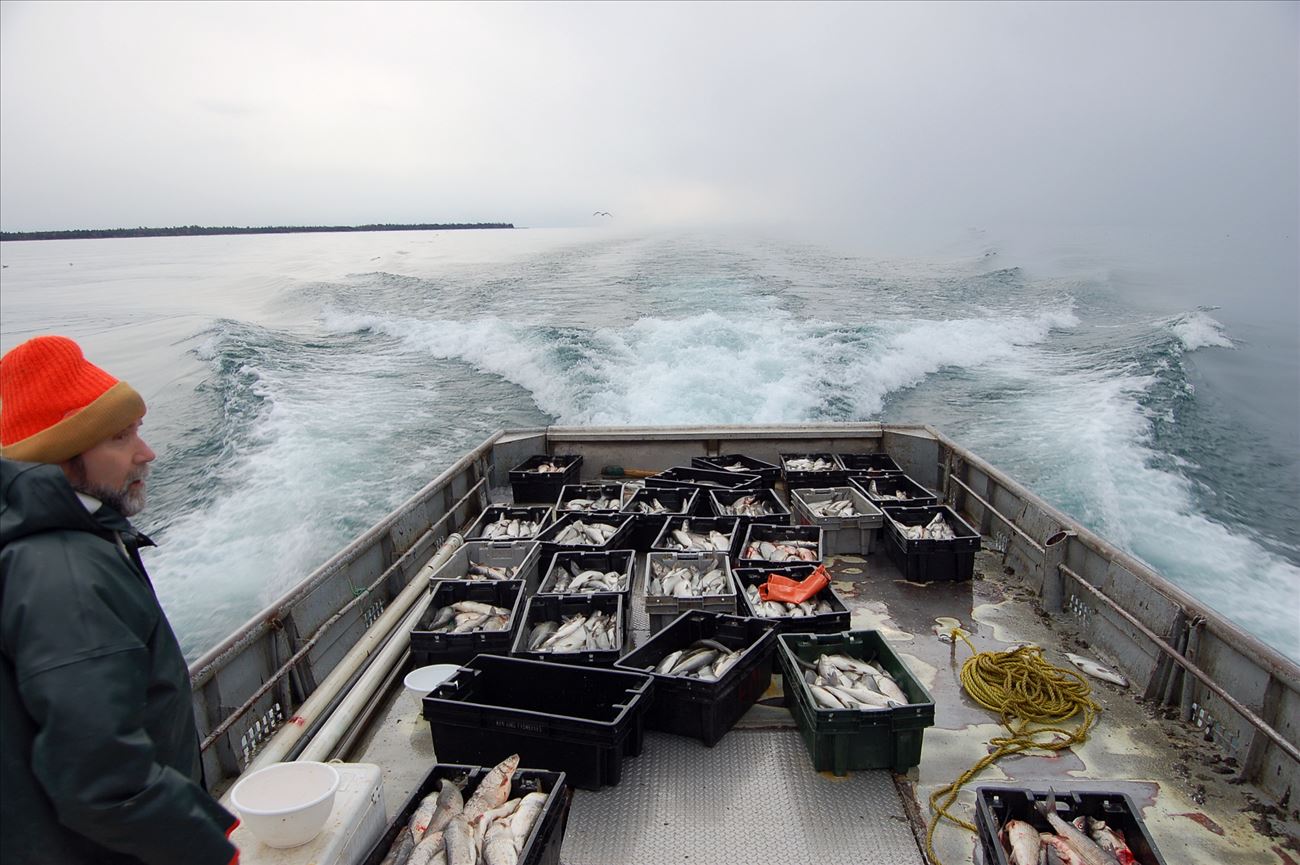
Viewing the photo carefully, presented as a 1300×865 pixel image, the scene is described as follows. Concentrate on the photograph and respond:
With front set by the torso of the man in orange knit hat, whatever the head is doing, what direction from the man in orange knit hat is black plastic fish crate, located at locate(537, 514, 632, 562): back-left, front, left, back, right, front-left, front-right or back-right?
front-left

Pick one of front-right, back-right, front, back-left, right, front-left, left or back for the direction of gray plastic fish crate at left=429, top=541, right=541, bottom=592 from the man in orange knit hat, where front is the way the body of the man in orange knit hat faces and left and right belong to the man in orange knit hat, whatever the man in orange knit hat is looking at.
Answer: front-left

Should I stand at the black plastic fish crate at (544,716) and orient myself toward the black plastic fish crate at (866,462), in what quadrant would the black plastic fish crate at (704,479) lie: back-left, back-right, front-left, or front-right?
front-left

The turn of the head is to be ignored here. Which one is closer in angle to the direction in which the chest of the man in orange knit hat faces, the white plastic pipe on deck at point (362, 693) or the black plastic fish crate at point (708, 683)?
the black plastic fish crate

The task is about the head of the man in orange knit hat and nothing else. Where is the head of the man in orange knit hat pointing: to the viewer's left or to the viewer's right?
to the viewer's right

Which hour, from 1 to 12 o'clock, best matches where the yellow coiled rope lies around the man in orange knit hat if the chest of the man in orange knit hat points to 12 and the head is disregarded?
The yellow coiled rope is roughly at 12 o'clock from the man in orange knit hat.

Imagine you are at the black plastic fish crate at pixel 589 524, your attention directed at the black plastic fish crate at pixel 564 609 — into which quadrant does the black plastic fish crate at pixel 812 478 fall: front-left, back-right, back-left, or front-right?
back-left

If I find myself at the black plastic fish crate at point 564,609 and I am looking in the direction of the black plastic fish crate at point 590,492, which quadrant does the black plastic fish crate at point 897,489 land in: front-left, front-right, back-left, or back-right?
front-right

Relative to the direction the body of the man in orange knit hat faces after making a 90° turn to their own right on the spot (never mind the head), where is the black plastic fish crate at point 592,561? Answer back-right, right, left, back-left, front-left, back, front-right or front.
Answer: back-left

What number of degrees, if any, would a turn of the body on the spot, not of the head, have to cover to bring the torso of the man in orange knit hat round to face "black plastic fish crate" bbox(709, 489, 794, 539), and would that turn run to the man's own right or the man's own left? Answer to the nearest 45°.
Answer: approximately 45° to the man's own left

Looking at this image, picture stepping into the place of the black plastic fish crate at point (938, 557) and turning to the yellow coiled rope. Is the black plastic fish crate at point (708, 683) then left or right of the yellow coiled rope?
right

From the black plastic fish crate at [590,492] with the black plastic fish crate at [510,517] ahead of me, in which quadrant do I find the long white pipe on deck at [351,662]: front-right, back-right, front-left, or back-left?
front-left

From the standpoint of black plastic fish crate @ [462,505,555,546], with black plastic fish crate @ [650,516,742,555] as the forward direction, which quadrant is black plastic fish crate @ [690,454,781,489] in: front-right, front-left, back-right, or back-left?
front-left

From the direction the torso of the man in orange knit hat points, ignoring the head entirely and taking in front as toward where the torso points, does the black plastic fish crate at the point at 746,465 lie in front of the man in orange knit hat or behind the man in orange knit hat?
in front

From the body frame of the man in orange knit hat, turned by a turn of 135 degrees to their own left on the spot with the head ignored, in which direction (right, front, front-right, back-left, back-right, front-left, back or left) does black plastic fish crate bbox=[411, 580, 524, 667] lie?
right

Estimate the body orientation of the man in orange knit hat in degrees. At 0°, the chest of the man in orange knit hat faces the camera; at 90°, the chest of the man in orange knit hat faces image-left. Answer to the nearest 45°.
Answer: approximately 270°
